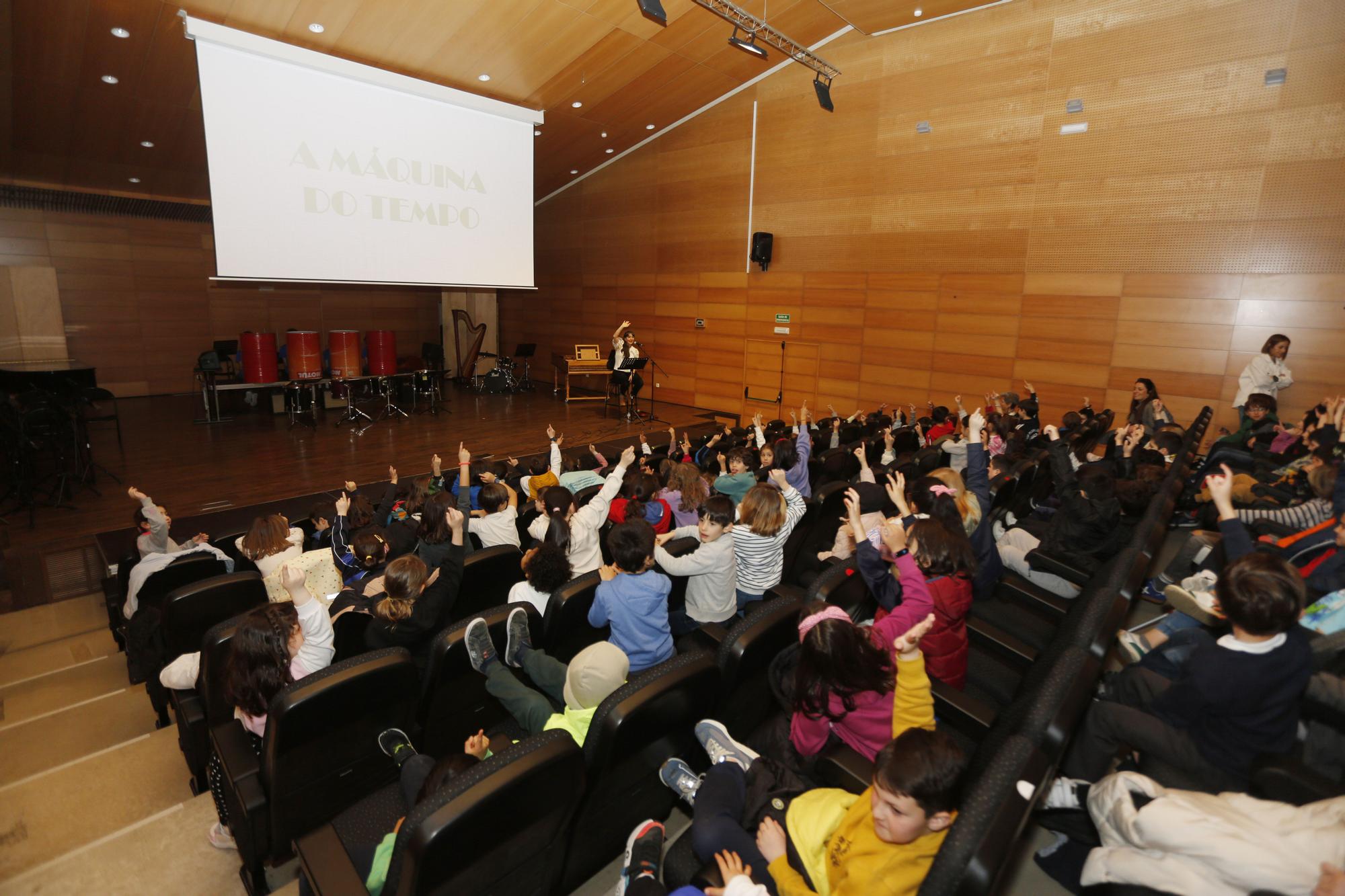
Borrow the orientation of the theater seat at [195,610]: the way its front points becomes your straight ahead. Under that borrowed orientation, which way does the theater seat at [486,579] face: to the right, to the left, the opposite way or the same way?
the same way

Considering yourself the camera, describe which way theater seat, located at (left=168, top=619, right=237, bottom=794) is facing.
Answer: facing away from the viewer and to the left of the viewer

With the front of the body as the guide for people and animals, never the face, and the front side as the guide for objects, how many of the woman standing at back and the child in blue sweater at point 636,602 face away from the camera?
1

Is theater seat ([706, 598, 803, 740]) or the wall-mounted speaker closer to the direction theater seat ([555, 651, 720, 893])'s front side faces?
the wall-mounted speaker

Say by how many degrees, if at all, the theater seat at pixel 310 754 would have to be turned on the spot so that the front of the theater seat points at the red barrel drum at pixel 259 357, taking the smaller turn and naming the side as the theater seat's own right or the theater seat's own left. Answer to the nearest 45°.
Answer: approximately 45° to the theater seat's own right

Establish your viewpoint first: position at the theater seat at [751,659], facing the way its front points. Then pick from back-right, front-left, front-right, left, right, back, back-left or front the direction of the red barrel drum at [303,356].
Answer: front

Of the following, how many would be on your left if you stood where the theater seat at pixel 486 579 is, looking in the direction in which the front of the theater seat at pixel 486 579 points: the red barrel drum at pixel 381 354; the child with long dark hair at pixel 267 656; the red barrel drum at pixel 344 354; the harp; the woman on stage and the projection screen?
1

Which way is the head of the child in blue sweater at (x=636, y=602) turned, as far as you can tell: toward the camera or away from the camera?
away from the camera

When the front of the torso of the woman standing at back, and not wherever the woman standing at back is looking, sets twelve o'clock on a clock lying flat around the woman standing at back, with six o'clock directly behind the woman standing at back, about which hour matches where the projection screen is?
The projection screen is roughly at 3 o'clock from the woman standing at back.

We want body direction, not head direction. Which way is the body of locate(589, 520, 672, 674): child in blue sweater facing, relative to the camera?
away from the camera

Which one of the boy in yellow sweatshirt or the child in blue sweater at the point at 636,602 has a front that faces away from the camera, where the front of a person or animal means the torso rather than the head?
the child in blue sweater

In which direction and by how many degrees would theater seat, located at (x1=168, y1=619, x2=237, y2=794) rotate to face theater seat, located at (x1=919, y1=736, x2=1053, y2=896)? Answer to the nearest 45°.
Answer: approximately 180°

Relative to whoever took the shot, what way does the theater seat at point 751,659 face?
facing away from the viewer and to the left of the viewer

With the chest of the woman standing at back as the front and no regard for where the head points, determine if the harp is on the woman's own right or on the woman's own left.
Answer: on the woman's own right
